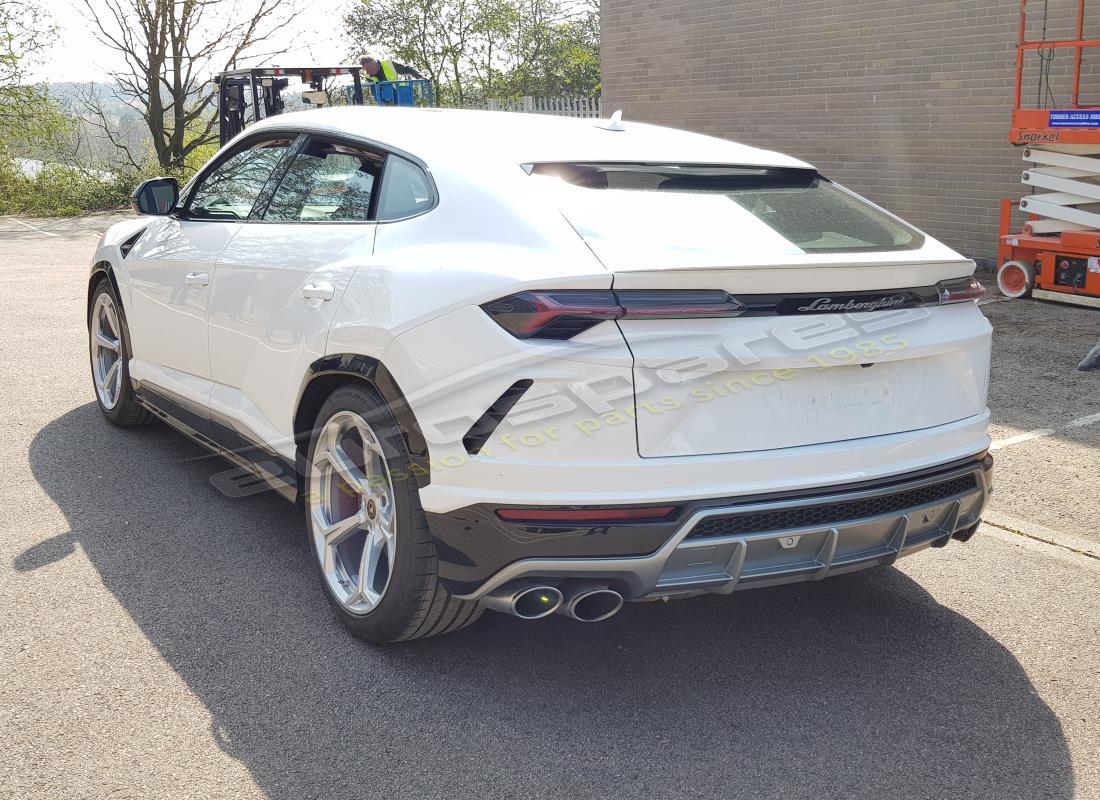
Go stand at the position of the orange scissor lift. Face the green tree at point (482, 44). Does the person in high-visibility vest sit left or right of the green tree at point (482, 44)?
left

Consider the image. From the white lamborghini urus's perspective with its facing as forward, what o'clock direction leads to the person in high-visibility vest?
The person in high-visibility vest is roughly at 1 o'clock from the white lamborghini urus.

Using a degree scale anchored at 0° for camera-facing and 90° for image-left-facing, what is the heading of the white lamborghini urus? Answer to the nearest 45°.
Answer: approximately 135°

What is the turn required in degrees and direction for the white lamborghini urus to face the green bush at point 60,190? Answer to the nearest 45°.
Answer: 0° — it already faces it

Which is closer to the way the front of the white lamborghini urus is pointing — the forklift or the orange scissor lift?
the forklift

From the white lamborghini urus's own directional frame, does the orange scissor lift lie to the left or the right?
on its right

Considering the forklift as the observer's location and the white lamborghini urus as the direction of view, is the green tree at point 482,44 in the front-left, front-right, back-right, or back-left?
back-left

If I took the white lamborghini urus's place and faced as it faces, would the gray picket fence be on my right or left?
on my right

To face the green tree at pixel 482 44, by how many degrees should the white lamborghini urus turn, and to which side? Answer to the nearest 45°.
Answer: approximately 45° to its right

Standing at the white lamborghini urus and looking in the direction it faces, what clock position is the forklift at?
The forklift is roughly at 1 o'clock from the white lamborghini urus.
